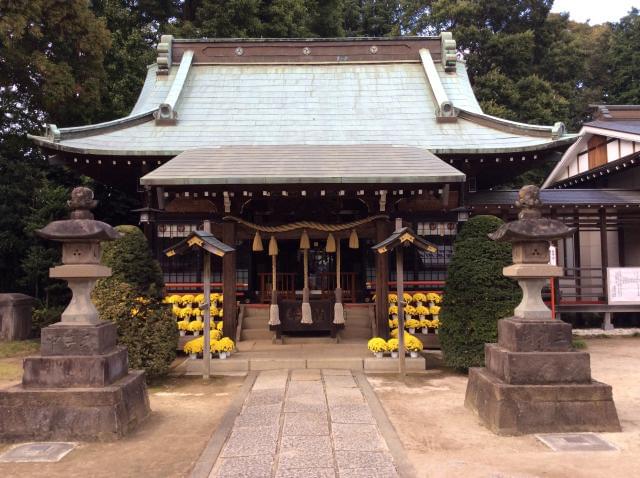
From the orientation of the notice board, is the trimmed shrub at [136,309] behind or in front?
in front

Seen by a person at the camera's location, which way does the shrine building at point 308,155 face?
facing the viewer

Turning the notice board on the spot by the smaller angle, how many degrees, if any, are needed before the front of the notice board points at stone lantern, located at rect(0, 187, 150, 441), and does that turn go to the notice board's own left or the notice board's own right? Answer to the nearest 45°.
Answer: approximately 45° to the notice board's own right

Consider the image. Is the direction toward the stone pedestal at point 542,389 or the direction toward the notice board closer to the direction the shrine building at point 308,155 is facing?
the stone pedestal

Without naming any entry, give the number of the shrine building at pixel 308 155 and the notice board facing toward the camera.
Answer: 2

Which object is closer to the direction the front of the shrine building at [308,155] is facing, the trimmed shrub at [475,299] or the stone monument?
the trimmed shrub

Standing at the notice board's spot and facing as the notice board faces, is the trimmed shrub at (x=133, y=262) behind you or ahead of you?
ahead

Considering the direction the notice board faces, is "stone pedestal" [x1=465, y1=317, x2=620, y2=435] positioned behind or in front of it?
in front

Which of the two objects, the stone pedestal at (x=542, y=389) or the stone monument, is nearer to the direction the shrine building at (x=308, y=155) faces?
the stone pedestal

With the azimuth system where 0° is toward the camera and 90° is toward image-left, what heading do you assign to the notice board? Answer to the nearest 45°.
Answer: approximately 0°

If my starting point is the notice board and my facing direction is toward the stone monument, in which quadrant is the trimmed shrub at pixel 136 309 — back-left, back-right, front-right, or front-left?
front-left
